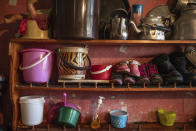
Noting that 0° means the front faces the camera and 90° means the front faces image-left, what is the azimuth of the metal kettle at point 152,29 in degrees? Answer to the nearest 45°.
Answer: approximately 90°

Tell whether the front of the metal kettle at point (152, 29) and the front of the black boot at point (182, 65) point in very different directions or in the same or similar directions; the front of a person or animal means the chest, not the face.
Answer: very different directions
